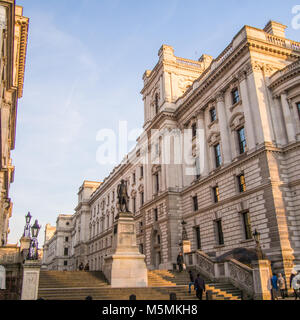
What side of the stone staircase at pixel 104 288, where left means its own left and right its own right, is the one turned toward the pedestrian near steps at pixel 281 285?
left

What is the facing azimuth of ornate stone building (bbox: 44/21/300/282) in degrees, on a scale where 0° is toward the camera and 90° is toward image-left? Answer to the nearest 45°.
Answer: approximately 45°

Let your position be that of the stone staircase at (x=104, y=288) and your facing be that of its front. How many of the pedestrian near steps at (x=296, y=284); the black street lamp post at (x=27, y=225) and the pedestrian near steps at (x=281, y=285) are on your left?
2

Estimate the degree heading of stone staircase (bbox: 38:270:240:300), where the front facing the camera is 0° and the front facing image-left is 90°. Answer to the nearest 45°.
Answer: approximately 0°

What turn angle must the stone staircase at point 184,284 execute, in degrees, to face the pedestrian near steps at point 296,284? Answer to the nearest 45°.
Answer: approximately 45° to its left

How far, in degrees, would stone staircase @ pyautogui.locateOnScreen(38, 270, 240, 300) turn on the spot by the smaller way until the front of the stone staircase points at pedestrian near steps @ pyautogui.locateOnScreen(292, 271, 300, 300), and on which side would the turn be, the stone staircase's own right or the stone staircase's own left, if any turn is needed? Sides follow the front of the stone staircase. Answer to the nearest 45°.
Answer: approximately 90° to the stone staircase's own left
